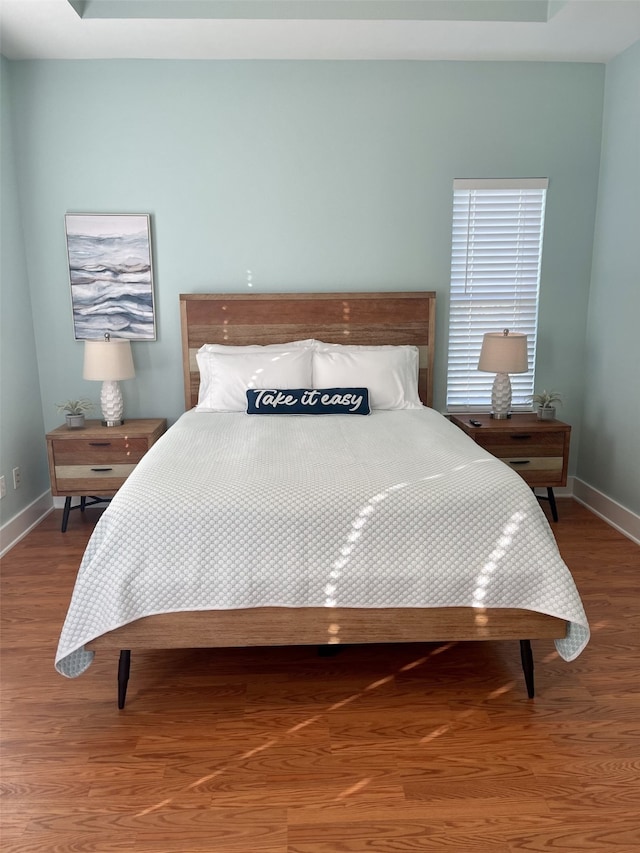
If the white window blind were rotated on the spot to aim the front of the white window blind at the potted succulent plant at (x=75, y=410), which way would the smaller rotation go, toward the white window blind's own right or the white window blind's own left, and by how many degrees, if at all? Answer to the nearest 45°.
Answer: approximately 45° to the white window blind's own right

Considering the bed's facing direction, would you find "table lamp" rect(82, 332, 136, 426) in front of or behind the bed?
behind

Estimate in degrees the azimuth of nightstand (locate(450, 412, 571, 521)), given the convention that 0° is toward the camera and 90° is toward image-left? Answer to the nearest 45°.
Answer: approximately 0°

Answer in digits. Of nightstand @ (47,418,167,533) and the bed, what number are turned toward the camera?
2

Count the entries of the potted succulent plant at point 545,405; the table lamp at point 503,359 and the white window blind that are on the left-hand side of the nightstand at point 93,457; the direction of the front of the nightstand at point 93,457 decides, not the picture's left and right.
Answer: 3

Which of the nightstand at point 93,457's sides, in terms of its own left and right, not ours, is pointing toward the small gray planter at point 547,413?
left

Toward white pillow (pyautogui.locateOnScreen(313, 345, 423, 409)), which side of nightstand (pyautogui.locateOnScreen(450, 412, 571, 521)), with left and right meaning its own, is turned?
right

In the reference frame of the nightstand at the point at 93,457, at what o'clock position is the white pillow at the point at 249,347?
The white pillow is roughly at 9 o'clock from the nightstand.
